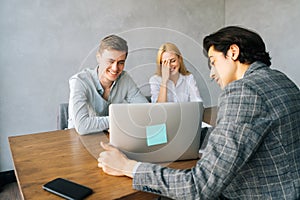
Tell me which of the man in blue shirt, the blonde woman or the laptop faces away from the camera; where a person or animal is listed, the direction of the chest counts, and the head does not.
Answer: the laptop

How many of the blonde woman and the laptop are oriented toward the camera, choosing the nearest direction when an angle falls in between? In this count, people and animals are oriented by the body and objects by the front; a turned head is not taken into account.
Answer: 1

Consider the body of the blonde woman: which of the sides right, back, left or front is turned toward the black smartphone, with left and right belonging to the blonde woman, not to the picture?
front

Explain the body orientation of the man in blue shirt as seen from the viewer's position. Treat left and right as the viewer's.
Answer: facing the viewer and to the right of the viewer

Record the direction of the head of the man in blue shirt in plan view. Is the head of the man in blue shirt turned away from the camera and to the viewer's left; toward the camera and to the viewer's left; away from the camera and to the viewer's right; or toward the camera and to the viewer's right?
toward the camera and to the viewer's right

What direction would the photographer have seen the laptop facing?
facing away from the viewer

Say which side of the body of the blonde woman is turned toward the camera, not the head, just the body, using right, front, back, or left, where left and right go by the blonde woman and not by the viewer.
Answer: front

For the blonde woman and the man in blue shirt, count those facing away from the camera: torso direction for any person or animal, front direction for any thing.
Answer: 0

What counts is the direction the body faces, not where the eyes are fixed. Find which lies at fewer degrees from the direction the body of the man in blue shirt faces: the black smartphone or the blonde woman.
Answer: the black smartphone

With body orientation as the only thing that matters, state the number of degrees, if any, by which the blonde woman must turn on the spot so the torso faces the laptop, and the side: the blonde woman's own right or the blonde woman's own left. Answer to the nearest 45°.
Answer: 0° — they already face it

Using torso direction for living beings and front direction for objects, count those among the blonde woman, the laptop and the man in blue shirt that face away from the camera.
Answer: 1

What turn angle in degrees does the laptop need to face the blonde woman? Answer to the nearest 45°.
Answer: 0° — it already faces them

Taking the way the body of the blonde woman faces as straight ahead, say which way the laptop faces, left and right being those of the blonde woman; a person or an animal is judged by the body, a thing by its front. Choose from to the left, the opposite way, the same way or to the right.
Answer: the opposite way
